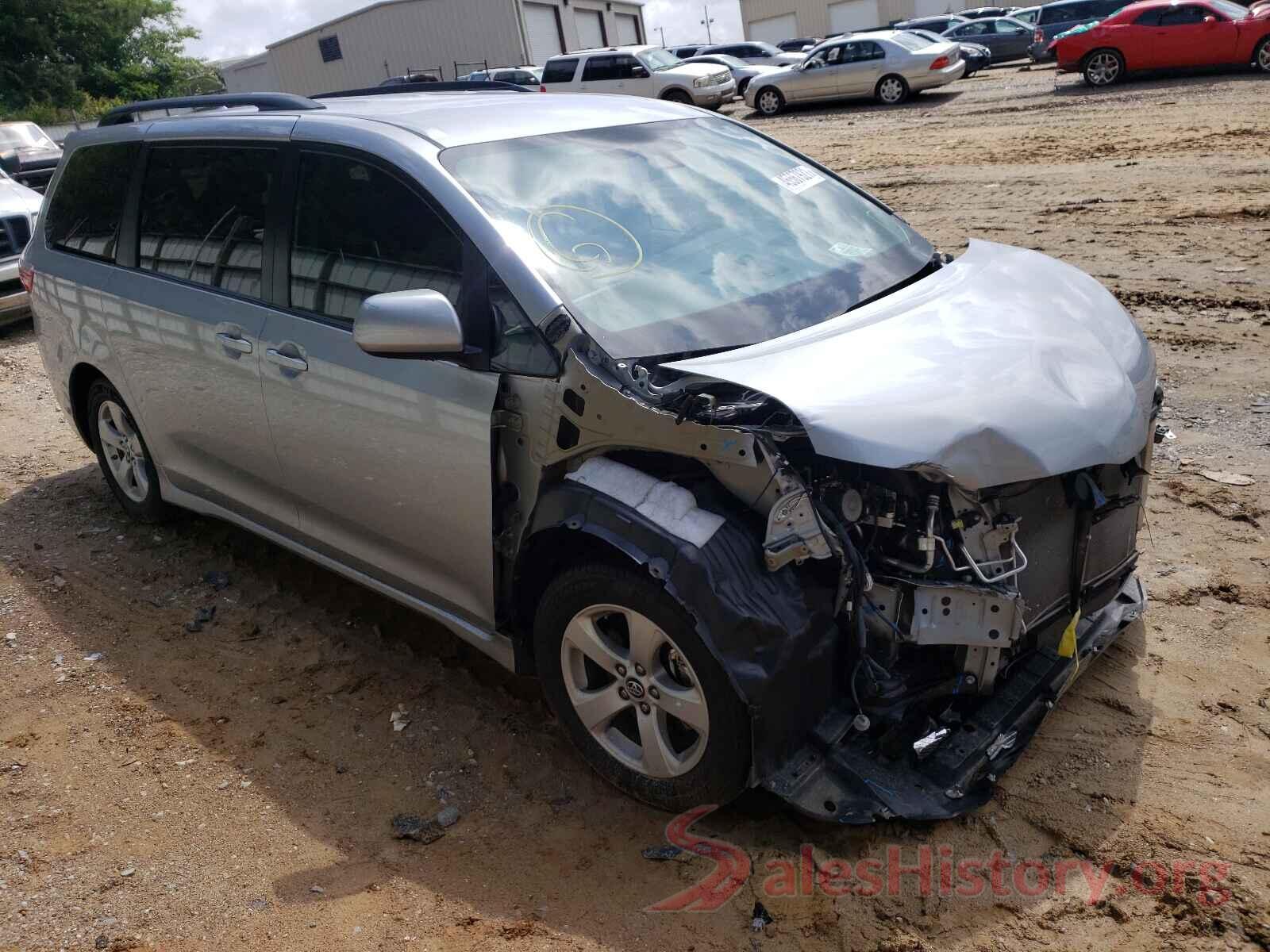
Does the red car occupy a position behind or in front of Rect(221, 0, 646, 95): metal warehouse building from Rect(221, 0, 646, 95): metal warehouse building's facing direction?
in front

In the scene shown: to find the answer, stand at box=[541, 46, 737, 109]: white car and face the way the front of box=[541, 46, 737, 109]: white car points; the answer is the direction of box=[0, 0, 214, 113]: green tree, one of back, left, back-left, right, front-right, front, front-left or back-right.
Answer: back

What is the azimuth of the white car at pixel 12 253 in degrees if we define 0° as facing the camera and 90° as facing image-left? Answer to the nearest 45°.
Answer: approximately 315°

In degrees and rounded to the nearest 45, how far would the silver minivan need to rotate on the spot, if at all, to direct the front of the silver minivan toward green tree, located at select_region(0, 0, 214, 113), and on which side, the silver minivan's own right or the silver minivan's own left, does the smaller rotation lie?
approximately 135° to the silver minivan's own left

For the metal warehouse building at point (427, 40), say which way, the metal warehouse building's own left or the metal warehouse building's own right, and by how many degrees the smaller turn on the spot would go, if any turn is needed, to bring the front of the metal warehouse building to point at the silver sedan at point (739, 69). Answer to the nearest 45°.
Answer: approximately 45° to the metal warehouse building's own right

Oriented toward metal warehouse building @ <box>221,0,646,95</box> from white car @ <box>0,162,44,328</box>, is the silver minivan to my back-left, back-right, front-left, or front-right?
back-right
